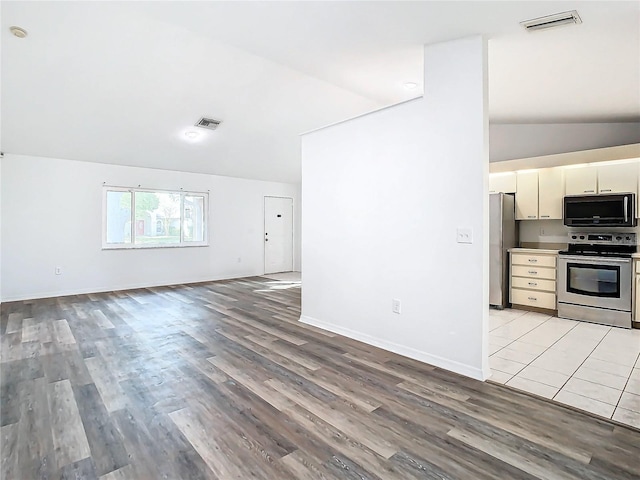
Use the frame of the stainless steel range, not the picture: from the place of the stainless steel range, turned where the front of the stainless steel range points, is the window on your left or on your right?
on your right

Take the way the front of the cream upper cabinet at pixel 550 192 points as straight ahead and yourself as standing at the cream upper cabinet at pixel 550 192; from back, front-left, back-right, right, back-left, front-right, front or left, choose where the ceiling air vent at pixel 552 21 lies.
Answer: front

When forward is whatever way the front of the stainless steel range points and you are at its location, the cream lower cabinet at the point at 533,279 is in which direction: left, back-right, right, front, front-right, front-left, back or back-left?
right

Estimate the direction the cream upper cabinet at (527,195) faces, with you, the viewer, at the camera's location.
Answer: facing the viewer

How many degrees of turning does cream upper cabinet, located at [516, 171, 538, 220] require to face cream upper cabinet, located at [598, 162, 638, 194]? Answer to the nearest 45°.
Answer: approximately 90° to its left

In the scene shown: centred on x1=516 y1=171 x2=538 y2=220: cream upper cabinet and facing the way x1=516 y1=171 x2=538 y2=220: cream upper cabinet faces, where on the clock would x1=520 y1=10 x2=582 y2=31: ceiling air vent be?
The ceiling air vent is roughly at 12 o'clock from the cream upper cabinet.

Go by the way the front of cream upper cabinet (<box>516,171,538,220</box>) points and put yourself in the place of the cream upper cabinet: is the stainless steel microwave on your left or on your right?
on your left

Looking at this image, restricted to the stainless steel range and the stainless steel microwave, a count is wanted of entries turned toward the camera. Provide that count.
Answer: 2

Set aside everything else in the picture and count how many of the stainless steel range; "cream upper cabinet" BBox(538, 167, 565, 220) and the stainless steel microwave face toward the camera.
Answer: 3

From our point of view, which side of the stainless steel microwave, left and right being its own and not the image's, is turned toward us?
front
